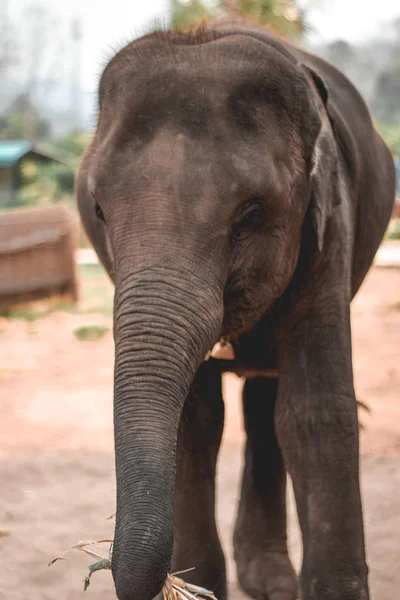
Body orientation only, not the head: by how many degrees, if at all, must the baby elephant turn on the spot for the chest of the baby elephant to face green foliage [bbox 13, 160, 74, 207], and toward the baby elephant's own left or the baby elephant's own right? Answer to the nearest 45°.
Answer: approximately 135° to the baby elephant's own right

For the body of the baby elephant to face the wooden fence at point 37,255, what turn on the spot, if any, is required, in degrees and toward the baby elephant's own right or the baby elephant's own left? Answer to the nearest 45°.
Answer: approximately 135° to the baby elephant's own right

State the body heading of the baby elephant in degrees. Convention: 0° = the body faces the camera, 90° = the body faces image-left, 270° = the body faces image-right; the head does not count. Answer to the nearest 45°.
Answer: approximately 45°

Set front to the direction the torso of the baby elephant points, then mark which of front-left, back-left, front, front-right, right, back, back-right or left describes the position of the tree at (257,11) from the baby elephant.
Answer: back-right

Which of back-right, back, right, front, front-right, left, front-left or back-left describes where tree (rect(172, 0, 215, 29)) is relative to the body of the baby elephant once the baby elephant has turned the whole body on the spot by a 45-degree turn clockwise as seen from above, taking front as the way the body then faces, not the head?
right
